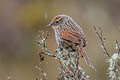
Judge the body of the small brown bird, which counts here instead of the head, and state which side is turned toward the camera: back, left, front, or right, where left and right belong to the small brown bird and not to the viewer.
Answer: left
